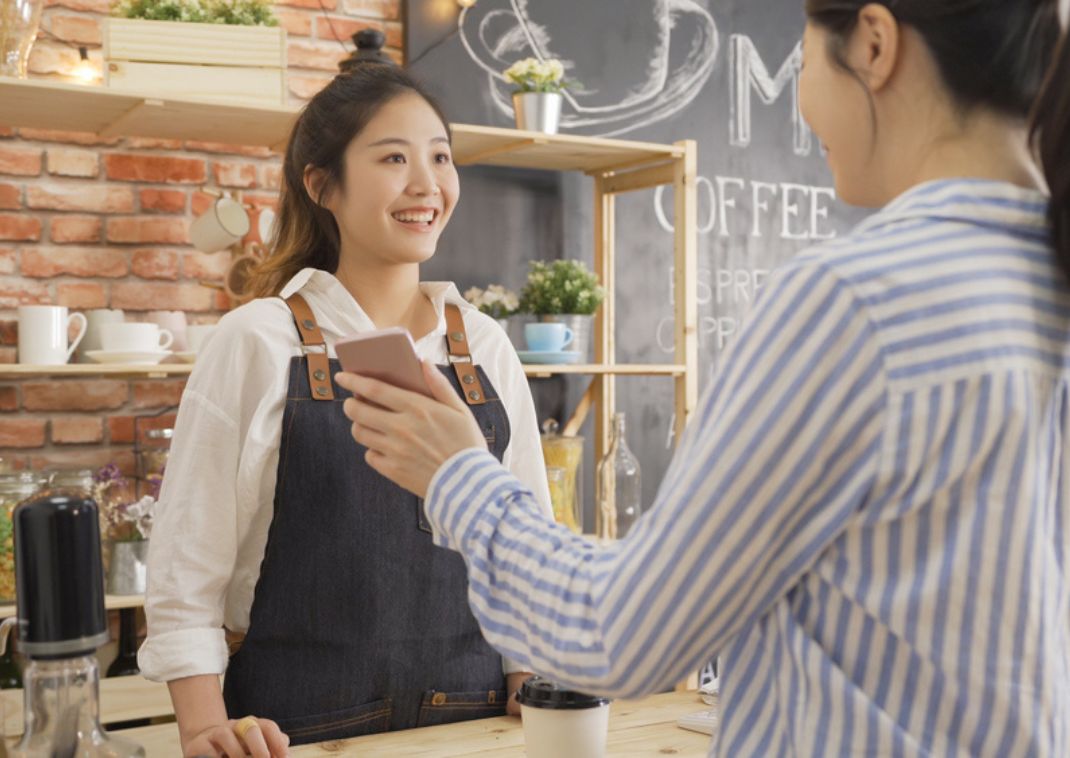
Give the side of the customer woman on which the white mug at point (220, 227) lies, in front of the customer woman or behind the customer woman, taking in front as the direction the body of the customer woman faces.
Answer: in front

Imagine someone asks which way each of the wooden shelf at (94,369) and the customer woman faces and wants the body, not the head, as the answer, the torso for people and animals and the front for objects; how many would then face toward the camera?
1

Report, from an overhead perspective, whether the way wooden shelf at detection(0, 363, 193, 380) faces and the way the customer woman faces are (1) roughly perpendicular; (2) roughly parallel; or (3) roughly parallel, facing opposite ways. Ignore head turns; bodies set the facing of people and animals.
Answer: roughly parallel, facing opposite ways

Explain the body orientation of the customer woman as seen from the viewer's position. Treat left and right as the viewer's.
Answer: facing away from the viewer and to the left of the viewer

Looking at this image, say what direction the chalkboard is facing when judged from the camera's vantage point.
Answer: facing the viewer

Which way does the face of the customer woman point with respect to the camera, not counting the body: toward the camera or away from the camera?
away from the camera

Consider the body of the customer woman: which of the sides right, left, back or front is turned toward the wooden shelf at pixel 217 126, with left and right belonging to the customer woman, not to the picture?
front

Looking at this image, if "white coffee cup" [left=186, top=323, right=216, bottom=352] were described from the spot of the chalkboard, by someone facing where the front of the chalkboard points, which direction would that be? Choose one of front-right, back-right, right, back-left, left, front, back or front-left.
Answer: front-right

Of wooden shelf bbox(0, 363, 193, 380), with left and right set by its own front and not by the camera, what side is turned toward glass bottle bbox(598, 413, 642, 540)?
left

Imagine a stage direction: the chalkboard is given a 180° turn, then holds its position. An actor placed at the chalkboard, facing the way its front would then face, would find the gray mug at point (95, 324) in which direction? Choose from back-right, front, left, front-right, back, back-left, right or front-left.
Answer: back-left

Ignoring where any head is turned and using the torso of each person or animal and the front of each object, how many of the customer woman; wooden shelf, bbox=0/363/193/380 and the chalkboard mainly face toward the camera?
2

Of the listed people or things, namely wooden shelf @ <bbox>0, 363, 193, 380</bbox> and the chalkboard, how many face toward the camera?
2

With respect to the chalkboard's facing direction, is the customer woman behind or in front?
in front
